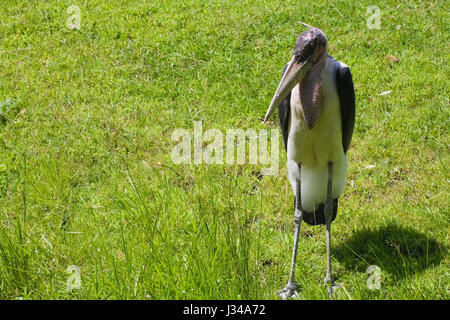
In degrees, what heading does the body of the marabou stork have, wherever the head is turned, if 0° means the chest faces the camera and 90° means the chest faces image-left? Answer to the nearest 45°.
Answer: approximately 0°
